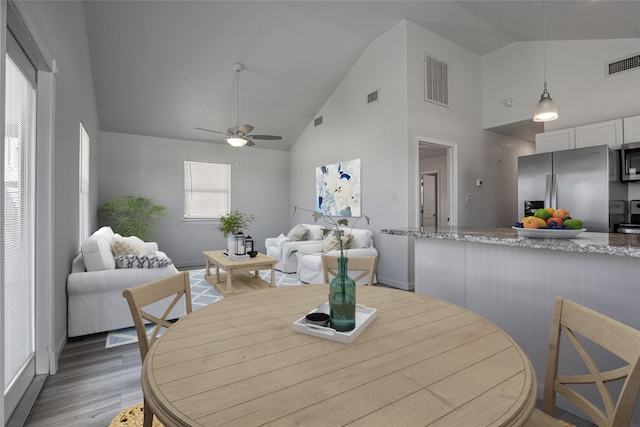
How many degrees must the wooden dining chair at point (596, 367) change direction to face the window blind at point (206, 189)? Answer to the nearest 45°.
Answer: approximately 45° to its right

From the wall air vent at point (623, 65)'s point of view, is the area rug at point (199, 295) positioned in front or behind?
in front

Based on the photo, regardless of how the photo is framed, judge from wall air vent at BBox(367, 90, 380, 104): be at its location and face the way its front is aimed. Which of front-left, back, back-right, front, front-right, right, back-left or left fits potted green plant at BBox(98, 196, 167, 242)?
front-right

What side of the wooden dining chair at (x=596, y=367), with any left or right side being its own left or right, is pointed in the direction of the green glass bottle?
front

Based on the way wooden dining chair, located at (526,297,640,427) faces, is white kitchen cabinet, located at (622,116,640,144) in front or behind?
behind

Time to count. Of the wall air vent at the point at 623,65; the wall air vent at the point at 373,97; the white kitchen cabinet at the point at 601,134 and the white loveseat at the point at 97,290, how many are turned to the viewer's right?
1

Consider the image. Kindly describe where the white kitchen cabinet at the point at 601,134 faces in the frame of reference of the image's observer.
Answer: facing the viewer and to the left of the viewer

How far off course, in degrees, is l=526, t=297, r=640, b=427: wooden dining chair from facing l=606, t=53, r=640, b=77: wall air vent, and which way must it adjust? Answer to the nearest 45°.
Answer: approximately 135° to its right

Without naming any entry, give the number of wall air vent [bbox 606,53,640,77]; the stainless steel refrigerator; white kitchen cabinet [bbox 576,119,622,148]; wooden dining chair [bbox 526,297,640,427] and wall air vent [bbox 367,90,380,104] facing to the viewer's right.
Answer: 0

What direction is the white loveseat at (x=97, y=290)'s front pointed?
to the viewer's right

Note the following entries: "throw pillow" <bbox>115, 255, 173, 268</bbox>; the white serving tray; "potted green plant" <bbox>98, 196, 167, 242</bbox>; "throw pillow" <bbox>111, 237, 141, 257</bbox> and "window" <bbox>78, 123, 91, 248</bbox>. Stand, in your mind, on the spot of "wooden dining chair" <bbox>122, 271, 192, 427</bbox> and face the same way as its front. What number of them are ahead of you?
1

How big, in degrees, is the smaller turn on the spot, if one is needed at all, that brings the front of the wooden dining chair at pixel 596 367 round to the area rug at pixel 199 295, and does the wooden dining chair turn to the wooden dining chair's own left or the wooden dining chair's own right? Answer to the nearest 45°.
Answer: approximately 45° to the wooden dining chair's own right

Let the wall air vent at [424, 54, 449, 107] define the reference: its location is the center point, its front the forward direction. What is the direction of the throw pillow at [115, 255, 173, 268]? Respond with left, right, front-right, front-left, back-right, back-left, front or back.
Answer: right

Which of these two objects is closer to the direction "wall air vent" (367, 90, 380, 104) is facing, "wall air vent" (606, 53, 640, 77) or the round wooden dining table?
the round wooden dining table

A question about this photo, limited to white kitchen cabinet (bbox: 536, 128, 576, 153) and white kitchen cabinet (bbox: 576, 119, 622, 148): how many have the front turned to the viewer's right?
0

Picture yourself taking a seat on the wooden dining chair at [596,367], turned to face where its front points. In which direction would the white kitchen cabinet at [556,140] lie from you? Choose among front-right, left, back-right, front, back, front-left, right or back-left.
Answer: back-right
